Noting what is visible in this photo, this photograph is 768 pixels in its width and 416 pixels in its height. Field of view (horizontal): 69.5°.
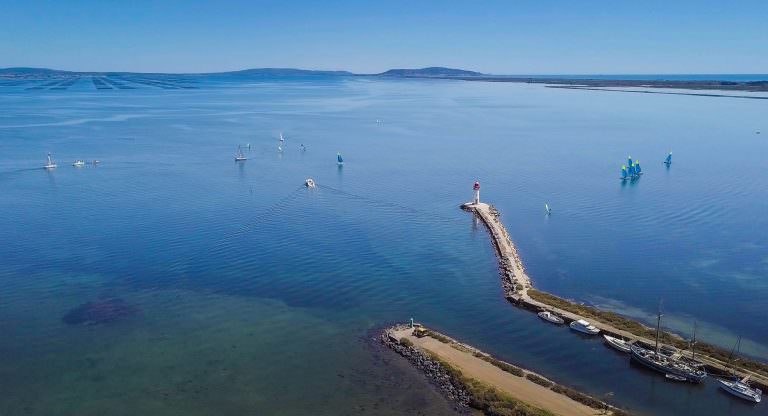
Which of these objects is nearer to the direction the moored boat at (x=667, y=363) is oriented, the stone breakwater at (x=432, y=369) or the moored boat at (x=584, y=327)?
the moored boat

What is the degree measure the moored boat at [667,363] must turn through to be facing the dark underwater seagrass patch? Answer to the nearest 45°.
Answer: approximately 45° to its left

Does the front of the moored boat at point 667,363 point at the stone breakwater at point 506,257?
yes

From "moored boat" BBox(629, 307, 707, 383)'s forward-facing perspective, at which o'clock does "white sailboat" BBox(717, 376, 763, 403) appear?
The white sailboat is roughly at 5 o'clock from the moored boat.

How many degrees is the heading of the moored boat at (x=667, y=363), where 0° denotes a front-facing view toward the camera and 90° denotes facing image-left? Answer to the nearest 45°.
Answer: approximately 135°

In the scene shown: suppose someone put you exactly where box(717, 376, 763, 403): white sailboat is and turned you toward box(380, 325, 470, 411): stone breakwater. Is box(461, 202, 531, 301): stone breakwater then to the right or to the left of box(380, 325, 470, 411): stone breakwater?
right

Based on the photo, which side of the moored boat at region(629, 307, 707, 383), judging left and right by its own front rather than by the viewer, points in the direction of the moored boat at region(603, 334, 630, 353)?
front

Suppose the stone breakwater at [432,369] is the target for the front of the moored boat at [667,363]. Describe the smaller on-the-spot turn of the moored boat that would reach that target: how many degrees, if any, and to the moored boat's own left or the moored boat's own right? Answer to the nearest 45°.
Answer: approximately 90° to the moored boat's own left

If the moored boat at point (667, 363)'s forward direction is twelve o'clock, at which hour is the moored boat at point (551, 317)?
the moored boat at point (551, 317) is roughly at 11 o'clock from the moored boat at point (667, 363).

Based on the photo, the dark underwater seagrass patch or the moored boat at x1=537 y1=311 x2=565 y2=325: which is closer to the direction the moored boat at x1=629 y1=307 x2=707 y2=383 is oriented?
the moored boat
